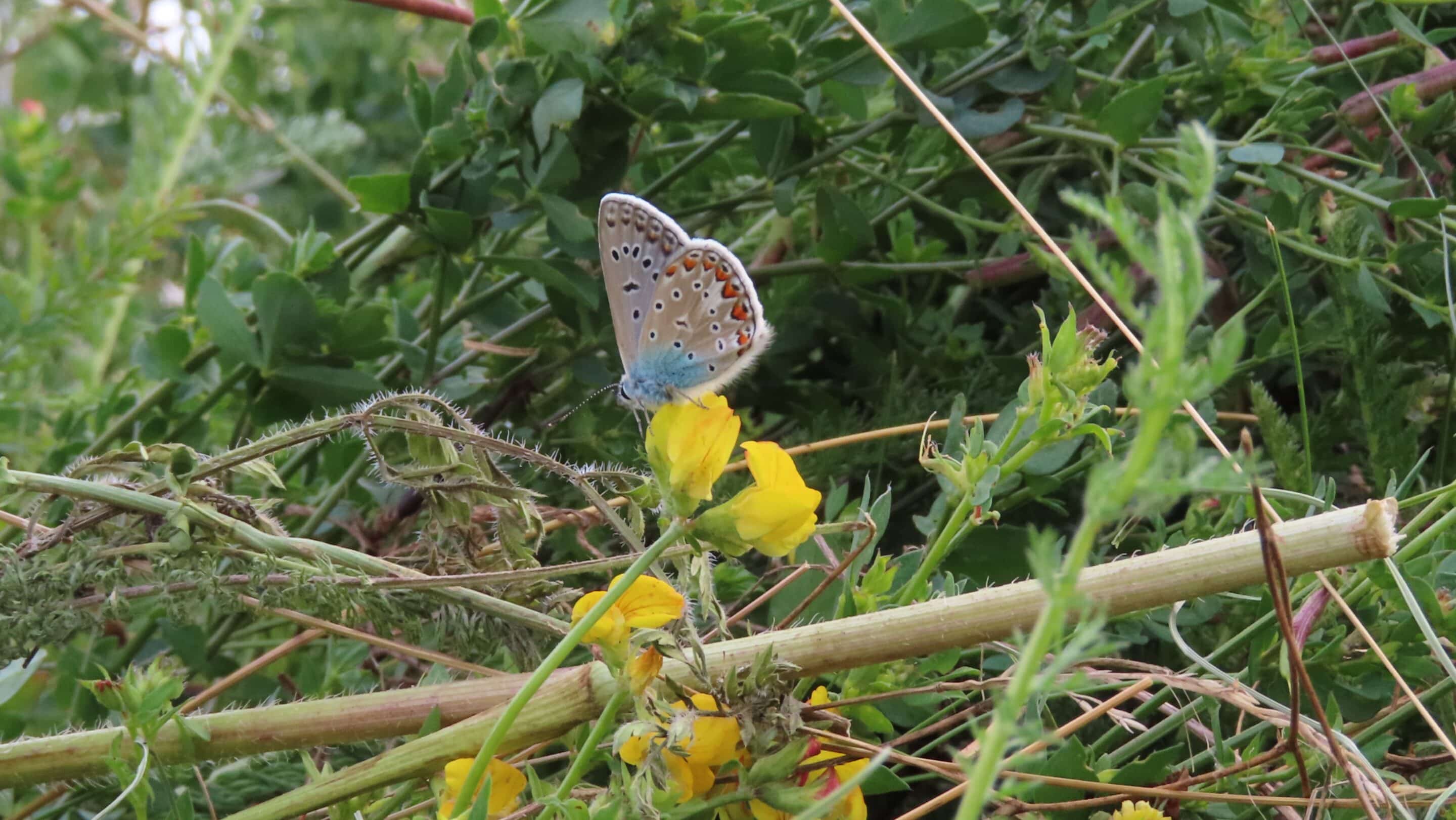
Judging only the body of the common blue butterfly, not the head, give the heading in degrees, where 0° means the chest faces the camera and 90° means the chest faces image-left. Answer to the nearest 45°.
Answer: approximately 90°
